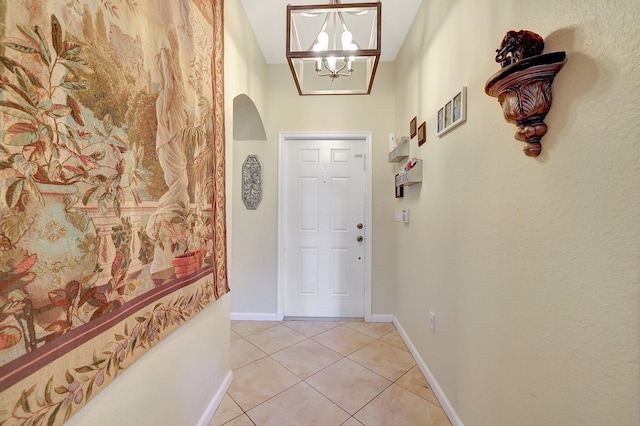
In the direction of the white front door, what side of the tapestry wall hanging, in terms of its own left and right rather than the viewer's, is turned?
left

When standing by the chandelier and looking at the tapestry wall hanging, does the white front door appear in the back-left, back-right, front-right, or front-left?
back-right

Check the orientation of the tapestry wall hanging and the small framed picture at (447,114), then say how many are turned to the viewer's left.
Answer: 1

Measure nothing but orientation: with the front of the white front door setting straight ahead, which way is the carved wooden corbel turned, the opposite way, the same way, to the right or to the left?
to the right

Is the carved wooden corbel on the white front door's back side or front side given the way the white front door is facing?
on the front side

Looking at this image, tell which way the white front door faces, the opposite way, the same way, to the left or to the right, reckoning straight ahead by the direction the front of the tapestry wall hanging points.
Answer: to the right

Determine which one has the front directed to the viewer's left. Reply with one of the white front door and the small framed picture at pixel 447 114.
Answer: the small framed picture

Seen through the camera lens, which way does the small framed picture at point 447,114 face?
facing to the left of the viewer

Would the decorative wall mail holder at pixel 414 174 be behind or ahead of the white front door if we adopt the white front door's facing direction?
ahead

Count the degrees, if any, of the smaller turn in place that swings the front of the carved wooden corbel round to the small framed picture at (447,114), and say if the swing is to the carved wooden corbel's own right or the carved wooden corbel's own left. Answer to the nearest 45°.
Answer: approximately 90° to the carved wooden corbel's own right

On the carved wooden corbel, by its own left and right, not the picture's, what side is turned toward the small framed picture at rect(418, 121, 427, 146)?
right
